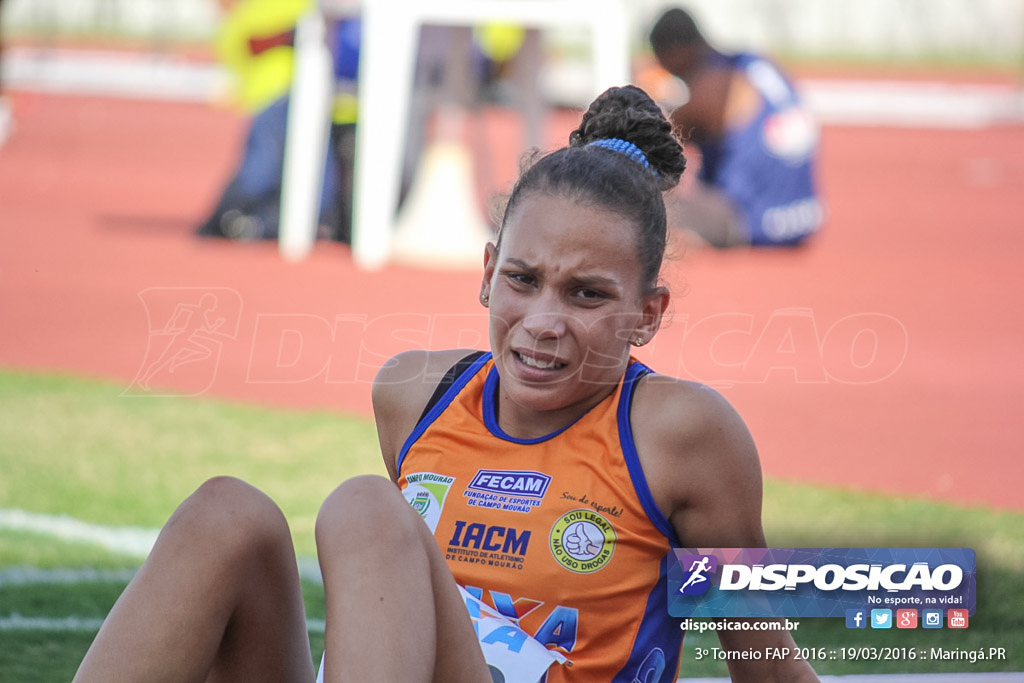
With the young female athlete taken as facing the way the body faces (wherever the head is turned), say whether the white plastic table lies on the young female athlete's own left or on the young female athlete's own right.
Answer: on the young female athlete's own right

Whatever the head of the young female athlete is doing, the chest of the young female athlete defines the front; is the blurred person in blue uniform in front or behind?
behind

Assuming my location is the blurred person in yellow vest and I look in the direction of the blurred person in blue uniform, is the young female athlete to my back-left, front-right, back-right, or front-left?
front-right

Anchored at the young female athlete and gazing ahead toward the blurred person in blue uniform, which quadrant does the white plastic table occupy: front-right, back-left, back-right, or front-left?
front-left

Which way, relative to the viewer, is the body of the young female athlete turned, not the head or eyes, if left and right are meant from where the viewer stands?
facing the viewer and to the left of the viewer

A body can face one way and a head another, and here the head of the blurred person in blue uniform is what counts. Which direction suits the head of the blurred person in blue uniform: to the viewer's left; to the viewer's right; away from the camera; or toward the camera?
to the viewer's left

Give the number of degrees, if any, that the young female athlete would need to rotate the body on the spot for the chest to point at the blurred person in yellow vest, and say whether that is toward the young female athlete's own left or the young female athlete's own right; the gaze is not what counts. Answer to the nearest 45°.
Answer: approximately 135° to the young female athlete's own right

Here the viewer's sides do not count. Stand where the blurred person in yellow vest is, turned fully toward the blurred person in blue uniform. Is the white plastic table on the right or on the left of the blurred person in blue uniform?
right
